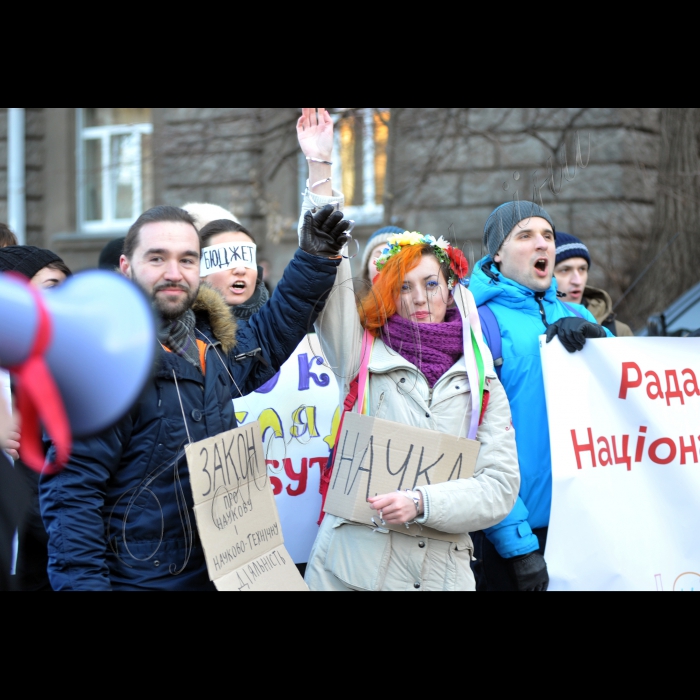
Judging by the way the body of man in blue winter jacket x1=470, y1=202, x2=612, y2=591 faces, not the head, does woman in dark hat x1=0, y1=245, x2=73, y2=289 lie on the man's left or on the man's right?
on the man's right

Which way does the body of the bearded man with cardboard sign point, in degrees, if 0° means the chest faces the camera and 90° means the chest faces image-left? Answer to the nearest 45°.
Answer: approximately 315°

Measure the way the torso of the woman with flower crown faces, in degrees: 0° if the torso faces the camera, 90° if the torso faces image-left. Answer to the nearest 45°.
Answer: approximately 0°

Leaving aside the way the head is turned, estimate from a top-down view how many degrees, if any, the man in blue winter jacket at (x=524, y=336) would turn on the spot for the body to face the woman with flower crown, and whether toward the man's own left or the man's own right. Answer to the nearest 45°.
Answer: approximately 90° to the man's own right

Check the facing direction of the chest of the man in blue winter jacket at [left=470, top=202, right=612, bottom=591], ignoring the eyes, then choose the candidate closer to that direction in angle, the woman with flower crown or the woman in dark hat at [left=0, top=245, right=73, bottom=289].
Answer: the woman with flower crown

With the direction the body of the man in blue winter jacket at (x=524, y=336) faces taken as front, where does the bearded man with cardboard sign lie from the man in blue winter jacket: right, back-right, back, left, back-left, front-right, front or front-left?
right

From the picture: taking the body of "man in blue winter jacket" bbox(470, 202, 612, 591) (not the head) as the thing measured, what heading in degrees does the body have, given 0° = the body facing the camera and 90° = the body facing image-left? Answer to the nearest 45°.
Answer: approximately 315°

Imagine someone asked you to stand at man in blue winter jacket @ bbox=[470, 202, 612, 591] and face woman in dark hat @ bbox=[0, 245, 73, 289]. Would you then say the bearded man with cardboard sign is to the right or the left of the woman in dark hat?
left

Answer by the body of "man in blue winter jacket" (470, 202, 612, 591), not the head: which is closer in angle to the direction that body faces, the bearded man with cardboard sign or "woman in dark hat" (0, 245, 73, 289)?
the bearded man with cardboard sign

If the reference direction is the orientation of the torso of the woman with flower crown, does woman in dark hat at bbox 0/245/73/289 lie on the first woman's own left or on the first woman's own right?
on the first woman's own right
